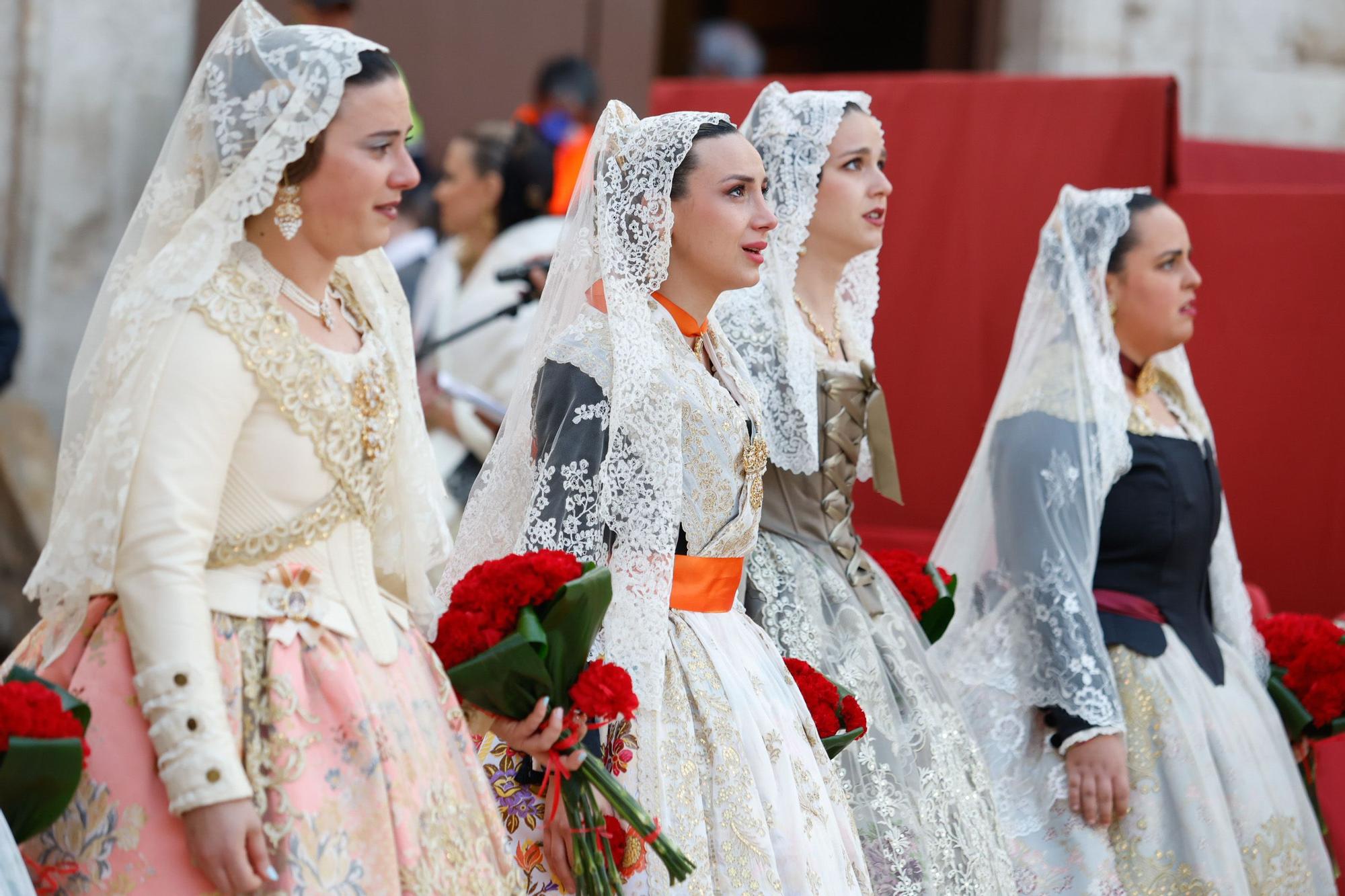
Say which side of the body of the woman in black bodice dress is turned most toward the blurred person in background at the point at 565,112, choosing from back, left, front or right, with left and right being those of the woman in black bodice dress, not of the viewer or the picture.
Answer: back

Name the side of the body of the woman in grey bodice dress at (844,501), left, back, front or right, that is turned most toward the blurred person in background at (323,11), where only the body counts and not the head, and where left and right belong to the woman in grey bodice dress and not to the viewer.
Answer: back

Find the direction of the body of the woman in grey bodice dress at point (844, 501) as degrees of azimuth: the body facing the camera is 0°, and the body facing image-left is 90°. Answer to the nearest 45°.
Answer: approximately 315°

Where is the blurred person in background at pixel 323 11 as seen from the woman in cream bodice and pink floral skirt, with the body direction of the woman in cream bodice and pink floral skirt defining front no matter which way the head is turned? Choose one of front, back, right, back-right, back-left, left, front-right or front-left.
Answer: back-left

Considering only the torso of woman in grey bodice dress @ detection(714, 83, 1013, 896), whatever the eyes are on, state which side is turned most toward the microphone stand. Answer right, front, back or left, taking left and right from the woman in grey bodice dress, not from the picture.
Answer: back

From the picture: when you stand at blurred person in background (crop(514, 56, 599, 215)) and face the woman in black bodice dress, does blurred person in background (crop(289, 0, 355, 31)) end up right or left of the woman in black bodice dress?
right

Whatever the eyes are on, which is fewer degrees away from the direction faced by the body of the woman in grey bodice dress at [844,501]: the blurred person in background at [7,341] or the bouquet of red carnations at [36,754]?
the bouquet of red carnations

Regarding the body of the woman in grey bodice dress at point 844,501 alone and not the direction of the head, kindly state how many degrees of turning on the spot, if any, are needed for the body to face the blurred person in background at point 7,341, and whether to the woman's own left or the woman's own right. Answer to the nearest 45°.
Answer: approximately 180°

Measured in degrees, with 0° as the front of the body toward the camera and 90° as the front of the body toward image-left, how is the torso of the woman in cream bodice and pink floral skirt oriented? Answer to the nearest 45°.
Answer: approximately 315°

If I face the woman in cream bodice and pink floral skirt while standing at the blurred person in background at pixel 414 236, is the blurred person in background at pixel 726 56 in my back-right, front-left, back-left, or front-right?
back-left

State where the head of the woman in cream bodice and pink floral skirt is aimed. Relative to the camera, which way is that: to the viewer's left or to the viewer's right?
to the viewer's right

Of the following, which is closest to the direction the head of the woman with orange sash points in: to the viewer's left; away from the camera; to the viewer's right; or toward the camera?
to the viewer's right

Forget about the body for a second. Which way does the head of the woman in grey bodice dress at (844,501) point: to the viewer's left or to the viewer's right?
to the viewer's right
